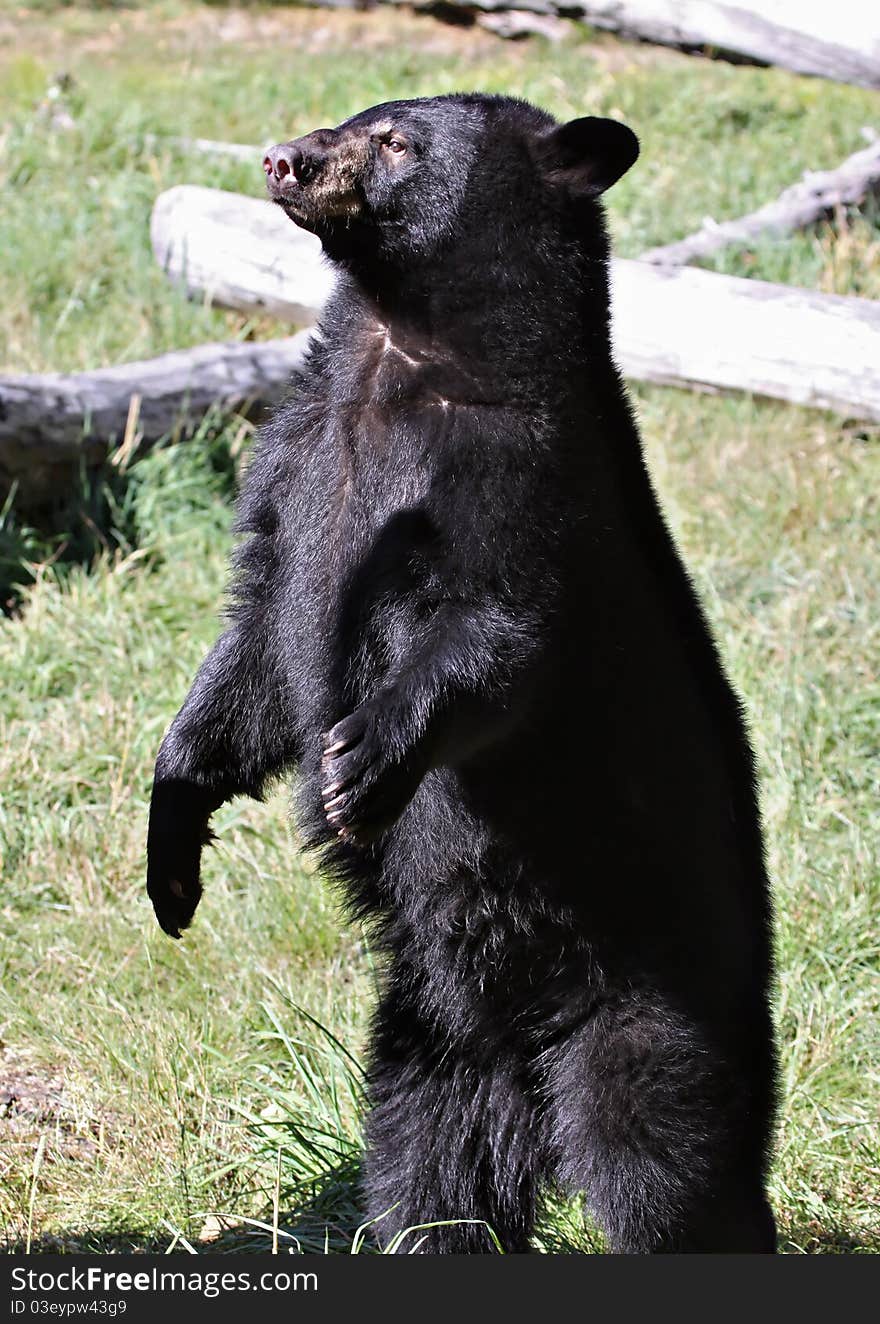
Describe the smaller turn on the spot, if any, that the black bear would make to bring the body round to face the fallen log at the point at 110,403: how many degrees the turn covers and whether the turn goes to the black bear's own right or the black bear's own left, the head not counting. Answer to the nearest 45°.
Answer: approximately 90° to the black bear's own right

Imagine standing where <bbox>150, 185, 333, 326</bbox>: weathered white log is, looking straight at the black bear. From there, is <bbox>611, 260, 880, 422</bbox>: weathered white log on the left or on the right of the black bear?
left

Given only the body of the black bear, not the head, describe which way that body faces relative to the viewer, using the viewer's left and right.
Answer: facing the viewer and to the left of the viewer

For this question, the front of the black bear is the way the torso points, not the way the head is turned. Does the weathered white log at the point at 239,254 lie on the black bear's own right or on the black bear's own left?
on the black bear's own right

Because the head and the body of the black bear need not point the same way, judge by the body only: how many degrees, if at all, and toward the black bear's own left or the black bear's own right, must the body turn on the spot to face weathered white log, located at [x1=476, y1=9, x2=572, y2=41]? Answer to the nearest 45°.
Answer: approximately 135° to the black bear's own right

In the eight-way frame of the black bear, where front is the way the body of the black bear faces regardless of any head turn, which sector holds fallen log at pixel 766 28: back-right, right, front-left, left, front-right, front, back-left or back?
back-right

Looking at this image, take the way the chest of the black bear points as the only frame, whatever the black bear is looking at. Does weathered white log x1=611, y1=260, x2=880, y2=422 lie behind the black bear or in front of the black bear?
behind
